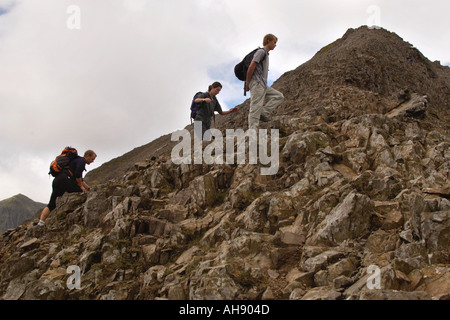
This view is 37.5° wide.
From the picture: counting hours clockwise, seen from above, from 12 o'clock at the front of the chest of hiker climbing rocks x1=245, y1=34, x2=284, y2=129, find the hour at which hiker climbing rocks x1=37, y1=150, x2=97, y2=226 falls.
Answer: hiker climbing rocks x1=37, y1=150, x2=97, y2=226 is roughly at 6 o'clock from hiker climbing rocks x1=245, y1=34, x2=284, y2=129.

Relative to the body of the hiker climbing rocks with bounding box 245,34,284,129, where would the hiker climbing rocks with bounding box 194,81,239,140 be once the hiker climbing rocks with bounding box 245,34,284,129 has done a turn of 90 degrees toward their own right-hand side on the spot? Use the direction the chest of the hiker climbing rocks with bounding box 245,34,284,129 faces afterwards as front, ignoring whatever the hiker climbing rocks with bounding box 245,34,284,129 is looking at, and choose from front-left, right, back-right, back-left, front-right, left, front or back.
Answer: back-right

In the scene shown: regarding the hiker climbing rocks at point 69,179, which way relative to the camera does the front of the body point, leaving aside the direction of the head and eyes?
to the viewer's right

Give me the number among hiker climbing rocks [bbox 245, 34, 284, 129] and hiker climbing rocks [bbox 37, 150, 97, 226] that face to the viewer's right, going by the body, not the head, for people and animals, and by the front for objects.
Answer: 2

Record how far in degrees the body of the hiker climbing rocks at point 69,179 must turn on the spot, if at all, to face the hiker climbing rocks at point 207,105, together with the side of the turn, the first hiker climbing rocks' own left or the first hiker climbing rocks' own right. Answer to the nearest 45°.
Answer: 0° — they already face them

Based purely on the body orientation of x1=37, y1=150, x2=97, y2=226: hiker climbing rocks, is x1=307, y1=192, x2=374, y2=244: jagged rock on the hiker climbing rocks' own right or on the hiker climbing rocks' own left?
on the hiker climbing rocks' own right

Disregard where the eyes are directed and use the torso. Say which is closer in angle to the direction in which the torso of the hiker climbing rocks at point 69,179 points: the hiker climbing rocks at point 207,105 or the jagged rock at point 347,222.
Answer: the hiker climbing rocks

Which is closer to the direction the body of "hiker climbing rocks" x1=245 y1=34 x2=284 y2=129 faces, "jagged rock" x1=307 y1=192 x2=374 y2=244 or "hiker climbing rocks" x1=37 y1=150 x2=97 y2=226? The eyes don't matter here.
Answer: the jagged rock

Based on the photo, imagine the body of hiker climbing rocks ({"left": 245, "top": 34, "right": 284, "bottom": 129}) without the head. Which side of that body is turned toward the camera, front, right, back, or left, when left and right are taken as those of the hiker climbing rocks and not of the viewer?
right
